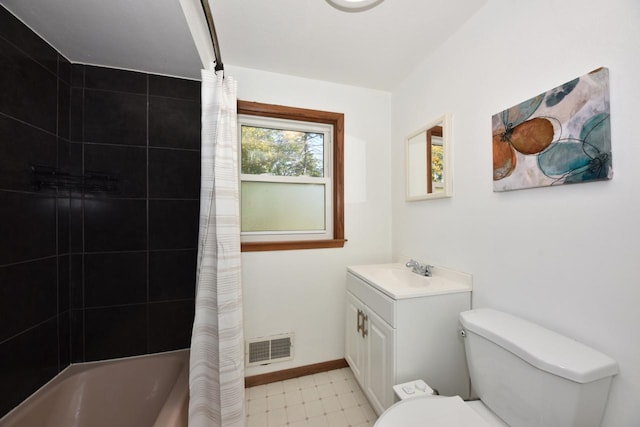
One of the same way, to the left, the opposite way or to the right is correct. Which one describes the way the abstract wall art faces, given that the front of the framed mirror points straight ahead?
the same way

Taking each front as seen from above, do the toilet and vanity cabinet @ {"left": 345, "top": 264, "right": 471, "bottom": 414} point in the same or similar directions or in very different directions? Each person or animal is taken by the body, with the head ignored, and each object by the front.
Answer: same or similar directions

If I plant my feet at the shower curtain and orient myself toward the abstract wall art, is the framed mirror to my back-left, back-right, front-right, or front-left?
front-left

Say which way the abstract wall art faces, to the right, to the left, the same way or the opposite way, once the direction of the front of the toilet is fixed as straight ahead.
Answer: the same way

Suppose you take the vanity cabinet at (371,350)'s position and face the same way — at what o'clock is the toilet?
The toilet is roughly at 9 o'clock from the vanity cabinet.

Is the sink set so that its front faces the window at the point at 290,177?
no

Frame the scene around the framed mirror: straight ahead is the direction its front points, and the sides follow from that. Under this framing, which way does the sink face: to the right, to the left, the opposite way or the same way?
the same way

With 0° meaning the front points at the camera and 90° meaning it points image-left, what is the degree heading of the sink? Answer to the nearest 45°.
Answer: approximately 45°

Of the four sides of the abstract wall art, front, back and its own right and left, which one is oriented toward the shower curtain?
front

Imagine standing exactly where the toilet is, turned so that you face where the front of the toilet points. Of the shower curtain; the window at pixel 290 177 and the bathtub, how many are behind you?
0

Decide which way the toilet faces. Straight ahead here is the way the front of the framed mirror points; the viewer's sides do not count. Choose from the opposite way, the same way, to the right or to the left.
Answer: the same way

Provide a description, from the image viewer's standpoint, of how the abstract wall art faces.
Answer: facing the viewer and to the left of the viewer

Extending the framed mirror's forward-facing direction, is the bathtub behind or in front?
in front

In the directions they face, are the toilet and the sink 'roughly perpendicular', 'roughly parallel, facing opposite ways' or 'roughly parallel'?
roughly parallel
